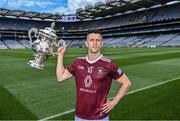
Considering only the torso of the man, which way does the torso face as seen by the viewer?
toward the camera
